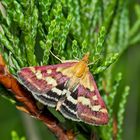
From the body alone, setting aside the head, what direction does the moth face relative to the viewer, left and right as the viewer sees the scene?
facing away from the viewer and to the right of the viewer
